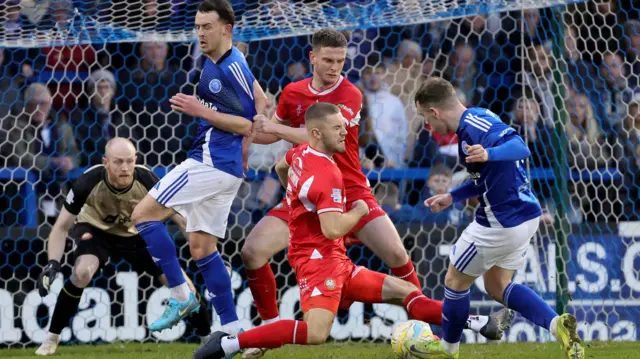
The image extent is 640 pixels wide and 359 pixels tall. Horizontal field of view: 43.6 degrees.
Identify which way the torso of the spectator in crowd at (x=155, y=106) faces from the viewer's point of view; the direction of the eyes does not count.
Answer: toward the camera

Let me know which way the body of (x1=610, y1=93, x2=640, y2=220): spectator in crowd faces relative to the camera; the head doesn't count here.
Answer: toward the camera

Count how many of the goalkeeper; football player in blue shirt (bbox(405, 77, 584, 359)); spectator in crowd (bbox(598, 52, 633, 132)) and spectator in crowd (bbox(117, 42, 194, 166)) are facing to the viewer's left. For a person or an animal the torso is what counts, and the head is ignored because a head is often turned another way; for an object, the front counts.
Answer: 1

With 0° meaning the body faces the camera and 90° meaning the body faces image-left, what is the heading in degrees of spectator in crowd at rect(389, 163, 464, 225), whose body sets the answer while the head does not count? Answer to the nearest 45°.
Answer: approximately 0°

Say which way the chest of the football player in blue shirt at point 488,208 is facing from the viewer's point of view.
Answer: to the viewer's left

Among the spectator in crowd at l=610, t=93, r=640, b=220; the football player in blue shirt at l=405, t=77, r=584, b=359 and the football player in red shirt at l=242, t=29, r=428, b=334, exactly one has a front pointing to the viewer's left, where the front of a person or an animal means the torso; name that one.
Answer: the football player in blue shirt

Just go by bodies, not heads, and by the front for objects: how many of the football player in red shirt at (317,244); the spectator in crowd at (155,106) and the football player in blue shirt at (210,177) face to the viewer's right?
1

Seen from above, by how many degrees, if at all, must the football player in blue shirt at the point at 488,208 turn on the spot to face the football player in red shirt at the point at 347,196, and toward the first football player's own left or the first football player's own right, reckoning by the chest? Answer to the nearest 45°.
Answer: approximately 45° to the first football player's own right

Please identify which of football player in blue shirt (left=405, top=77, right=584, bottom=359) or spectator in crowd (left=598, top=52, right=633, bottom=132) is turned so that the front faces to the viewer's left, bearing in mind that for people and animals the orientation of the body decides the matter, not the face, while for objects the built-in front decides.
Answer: the football player in blue shirt

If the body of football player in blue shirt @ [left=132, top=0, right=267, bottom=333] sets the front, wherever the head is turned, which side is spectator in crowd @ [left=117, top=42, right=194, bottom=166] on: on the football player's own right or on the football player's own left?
on the football player's own right
